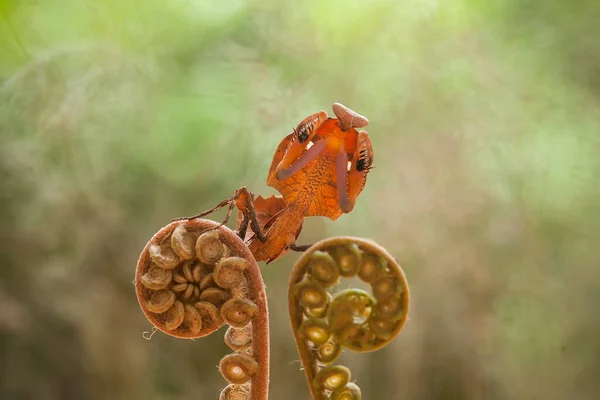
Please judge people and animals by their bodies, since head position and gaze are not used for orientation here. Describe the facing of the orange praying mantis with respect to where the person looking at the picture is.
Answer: facing the viewer and to the right of the viewer
